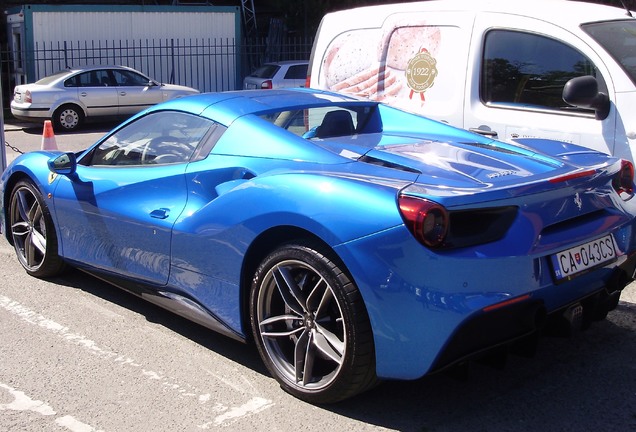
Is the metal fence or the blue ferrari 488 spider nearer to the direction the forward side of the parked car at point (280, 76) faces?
the metal fence

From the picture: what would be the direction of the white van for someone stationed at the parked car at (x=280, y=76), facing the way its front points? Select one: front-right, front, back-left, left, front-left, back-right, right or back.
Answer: back-right

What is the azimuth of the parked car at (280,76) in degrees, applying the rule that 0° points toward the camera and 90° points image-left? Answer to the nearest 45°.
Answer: approximately 225°

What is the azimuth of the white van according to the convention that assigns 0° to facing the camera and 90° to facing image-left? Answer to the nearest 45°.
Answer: approximately 315°

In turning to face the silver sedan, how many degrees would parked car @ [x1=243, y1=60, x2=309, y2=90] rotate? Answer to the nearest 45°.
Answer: approximately 135° to its left

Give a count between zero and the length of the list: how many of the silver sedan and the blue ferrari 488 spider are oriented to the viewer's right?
1

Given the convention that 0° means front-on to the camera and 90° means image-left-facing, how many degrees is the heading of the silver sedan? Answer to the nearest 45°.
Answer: approximately 270°

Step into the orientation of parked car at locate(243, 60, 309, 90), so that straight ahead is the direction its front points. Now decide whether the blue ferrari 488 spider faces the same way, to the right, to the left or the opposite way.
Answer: to the left

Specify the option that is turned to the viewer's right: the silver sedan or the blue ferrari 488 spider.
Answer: the silver sedan

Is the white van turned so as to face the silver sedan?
no

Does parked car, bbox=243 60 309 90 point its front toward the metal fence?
no

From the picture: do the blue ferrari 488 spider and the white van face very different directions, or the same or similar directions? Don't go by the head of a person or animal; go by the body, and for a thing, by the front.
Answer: very different directions

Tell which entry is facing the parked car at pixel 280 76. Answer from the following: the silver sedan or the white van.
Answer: the silver sedan

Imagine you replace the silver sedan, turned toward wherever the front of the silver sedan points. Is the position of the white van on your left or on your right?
on your right

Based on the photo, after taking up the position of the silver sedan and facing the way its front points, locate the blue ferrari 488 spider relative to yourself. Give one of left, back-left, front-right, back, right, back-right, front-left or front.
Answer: right

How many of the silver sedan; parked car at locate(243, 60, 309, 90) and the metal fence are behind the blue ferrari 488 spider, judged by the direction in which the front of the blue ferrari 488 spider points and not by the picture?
0

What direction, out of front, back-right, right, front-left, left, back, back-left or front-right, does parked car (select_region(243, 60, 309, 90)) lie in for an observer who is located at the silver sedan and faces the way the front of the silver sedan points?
front
